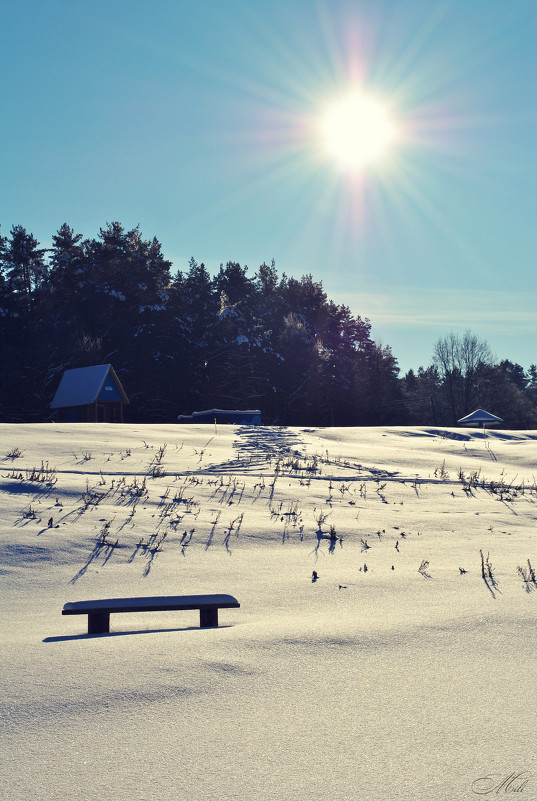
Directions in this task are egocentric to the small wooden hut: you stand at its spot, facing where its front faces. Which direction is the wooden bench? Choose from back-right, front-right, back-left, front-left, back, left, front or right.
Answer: front-right

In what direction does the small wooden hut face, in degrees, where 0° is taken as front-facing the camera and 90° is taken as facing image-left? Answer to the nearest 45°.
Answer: approximately 315°
